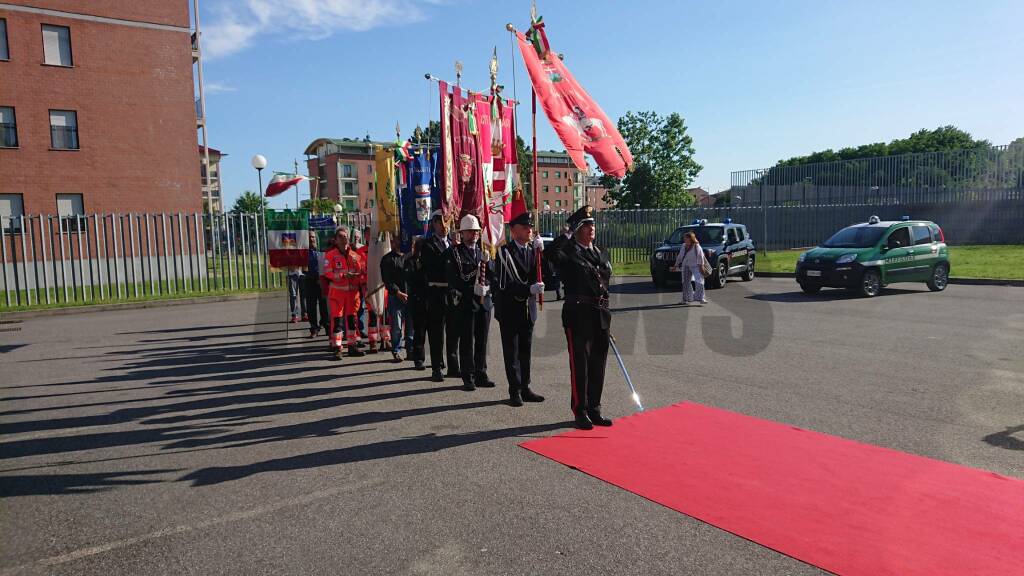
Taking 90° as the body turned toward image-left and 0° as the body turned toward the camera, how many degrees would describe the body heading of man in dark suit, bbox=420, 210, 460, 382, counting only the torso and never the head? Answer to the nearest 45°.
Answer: approximately 315°

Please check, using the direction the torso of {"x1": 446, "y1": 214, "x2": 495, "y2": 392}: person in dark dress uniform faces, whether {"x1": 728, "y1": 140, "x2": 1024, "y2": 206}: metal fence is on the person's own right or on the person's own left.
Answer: on the person's own left

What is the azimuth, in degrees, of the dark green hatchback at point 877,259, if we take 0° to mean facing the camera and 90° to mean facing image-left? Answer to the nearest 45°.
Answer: approximately 45°
